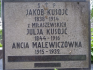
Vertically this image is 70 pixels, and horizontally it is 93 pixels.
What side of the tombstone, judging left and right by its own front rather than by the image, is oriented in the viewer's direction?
front
